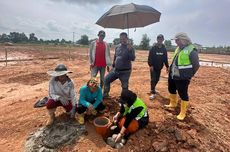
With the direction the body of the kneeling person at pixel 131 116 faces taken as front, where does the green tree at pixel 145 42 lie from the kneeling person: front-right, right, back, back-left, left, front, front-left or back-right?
back-right

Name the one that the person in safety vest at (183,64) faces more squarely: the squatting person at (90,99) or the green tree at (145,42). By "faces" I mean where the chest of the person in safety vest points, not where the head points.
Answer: the squatting person

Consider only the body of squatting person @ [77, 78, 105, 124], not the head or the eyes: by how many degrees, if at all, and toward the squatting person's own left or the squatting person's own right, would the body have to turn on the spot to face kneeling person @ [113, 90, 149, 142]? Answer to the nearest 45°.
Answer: approximately 45° to the squatting person's own left

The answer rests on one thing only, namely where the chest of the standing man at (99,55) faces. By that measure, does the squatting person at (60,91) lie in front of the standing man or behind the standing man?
in front

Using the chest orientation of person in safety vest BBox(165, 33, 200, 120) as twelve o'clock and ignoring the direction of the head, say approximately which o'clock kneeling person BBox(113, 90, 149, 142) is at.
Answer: The kneeling person is roughly at 12 o'clock from the person in safety vest.

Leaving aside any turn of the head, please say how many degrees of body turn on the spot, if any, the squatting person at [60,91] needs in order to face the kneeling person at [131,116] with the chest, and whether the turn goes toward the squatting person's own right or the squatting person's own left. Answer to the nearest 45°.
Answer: approximately 45° to the squatting person's own left

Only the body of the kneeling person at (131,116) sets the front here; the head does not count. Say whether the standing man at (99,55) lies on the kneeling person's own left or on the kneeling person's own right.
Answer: on the kneeling person's own right

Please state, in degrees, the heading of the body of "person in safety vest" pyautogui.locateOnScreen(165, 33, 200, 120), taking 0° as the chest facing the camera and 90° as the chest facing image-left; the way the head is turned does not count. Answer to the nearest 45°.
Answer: approximately 45°
